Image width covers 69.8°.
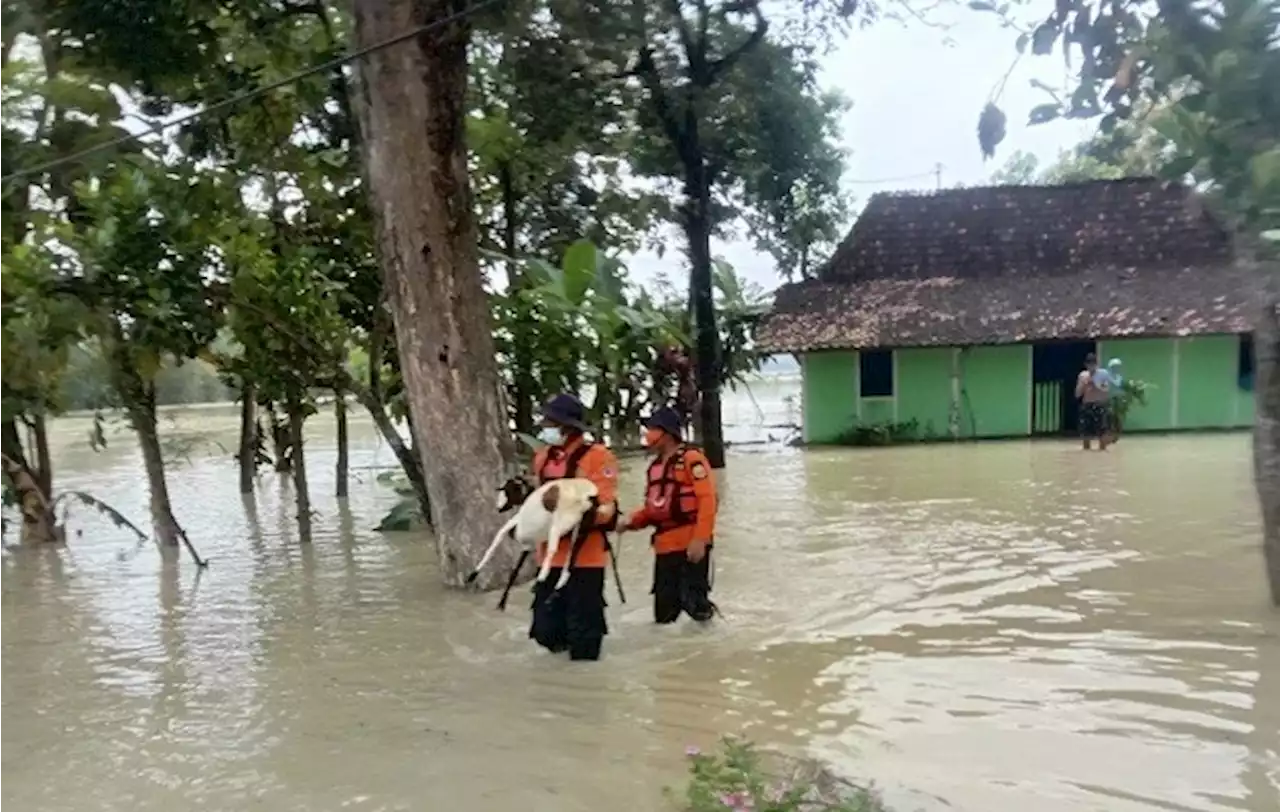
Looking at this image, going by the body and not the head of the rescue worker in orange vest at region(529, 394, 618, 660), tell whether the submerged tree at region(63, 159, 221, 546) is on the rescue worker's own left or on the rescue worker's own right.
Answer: on the rescue worker's own right

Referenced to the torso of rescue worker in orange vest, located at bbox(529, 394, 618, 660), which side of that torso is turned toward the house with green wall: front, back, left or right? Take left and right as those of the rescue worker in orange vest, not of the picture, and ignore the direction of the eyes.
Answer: back

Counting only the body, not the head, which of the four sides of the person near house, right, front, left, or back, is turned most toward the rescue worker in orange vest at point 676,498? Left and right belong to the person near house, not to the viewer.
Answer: front

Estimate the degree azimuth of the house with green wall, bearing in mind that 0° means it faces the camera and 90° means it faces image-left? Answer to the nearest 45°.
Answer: approximately 0°

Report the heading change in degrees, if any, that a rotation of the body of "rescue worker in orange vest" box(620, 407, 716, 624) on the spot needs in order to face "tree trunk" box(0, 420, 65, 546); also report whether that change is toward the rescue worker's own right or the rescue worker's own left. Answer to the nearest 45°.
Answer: approximately 90° to the rescue worker's own right

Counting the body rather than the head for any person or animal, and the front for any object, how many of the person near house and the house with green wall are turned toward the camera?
2

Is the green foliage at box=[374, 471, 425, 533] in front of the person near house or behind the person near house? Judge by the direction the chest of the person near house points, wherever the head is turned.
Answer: in front

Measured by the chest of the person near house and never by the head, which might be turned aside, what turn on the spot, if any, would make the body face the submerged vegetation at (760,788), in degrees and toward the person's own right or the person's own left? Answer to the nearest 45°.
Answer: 0° — they already face it
